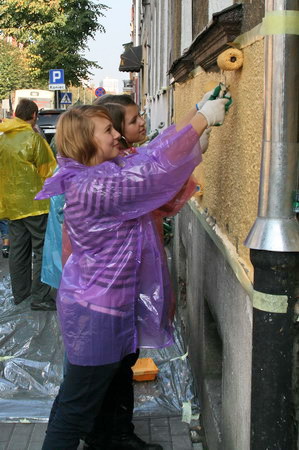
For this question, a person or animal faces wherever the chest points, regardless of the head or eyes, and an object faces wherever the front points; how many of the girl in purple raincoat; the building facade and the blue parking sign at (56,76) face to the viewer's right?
1

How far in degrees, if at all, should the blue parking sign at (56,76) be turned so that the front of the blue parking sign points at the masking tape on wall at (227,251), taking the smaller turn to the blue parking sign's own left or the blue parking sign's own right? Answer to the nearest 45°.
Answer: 0° — it already faces it

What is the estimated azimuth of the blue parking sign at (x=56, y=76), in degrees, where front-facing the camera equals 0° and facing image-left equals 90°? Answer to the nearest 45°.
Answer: approximately 0°

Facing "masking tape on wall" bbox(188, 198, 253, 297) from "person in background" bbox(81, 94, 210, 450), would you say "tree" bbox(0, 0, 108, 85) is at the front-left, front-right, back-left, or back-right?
back-left

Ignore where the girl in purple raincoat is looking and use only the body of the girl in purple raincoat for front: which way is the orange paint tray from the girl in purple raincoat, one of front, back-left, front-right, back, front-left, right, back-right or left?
left

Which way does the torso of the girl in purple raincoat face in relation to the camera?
to the viewer's right

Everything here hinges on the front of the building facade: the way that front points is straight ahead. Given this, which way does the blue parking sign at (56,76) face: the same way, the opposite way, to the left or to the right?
to the left

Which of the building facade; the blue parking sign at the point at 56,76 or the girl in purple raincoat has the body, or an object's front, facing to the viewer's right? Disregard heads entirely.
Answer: the girl in purple raincoat

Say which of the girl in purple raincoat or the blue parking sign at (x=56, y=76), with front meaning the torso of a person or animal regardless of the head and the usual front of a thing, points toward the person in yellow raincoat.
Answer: the blue parking sign

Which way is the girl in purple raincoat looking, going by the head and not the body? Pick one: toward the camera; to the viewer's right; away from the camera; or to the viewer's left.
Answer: to the viewer's right

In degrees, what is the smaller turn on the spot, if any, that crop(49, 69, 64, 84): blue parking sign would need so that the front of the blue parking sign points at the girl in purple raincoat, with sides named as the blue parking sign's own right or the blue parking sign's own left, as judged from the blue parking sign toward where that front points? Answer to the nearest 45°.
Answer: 0° — it already faces them

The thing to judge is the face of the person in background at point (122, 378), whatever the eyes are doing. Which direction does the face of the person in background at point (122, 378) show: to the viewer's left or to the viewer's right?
to the viewer's right

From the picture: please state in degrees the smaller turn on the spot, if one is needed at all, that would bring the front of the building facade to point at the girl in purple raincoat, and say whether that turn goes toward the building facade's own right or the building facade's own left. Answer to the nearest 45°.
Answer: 0° — it already faces them

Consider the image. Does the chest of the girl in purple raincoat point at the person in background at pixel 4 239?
no

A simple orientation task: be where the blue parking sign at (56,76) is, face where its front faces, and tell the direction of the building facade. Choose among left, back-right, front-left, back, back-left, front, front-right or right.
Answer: front

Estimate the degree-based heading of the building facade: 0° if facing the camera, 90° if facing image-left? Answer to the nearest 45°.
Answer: approximately 90°

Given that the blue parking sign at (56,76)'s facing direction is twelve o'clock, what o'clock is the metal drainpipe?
The metal drainpipe is roughly at 12 o'clock from the blue parking sign.

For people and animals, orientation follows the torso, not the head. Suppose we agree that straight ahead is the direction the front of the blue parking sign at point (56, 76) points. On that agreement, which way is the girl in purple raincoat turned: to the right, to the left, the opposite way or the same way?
to the left

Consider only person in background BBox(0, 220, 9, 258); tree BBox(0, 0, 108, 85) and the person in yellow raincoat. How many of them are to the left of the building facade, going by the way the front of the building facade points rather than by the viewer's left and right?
0
